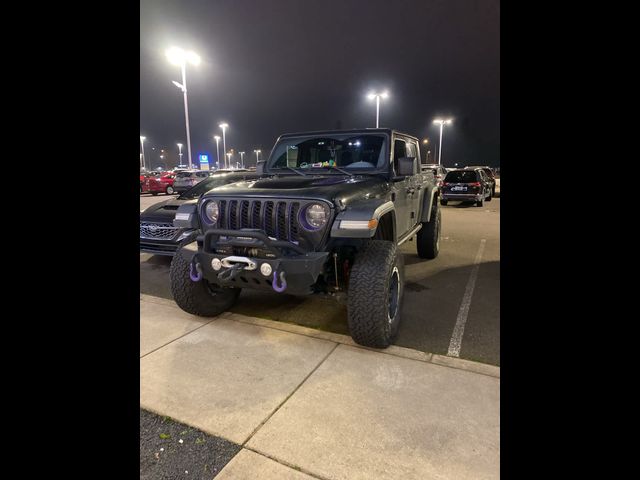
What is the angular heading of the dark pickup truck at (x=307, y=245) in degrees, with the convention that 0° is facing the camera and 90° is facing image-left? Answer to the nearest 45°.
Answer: approximately 45°

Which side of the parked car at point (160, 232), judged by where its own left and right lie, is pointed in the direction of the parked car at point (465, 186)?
back

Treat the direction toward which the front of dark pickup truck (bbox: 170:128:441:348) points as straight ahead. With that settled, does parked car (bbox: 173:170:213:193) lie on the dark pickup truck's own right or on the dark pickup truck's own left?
on the dark pickup truck's own right

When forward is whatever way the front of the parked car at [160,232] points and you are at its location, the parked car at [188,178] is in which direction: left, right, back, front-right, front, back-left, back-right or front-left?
back-right

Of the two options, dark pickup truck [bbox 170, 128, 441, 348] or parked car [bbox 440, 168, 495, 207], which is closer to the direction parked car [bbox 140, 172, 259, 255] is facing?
the dark pickup truck

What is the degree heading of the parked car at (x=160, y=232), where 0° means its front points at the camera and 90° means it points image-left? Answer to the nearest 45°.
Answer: approximately 45°

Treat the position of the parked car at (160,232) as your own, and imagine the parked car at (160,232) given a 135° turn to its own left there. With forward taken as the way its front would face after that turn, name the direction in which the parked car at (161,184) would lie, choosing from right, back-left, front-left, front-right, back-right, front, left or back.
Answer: left

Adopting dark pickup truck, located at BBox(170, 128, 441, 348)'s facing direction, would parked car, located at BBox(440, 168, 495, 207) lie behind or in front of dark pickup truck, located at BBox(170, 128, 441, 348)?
behind
